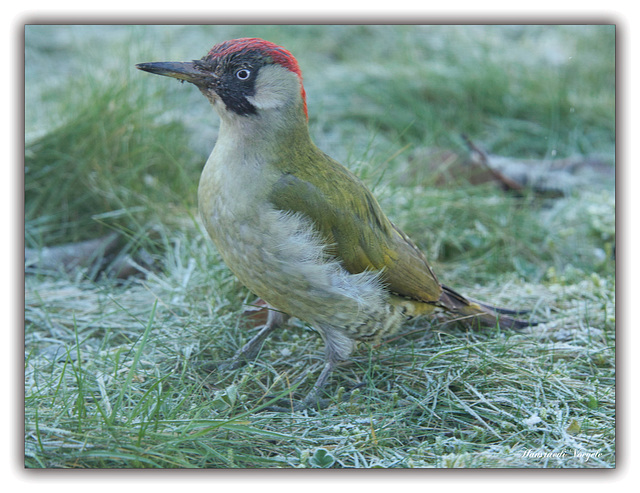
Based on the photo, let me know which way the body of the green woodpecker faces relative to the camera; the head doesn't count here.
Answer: to the viewer's left
